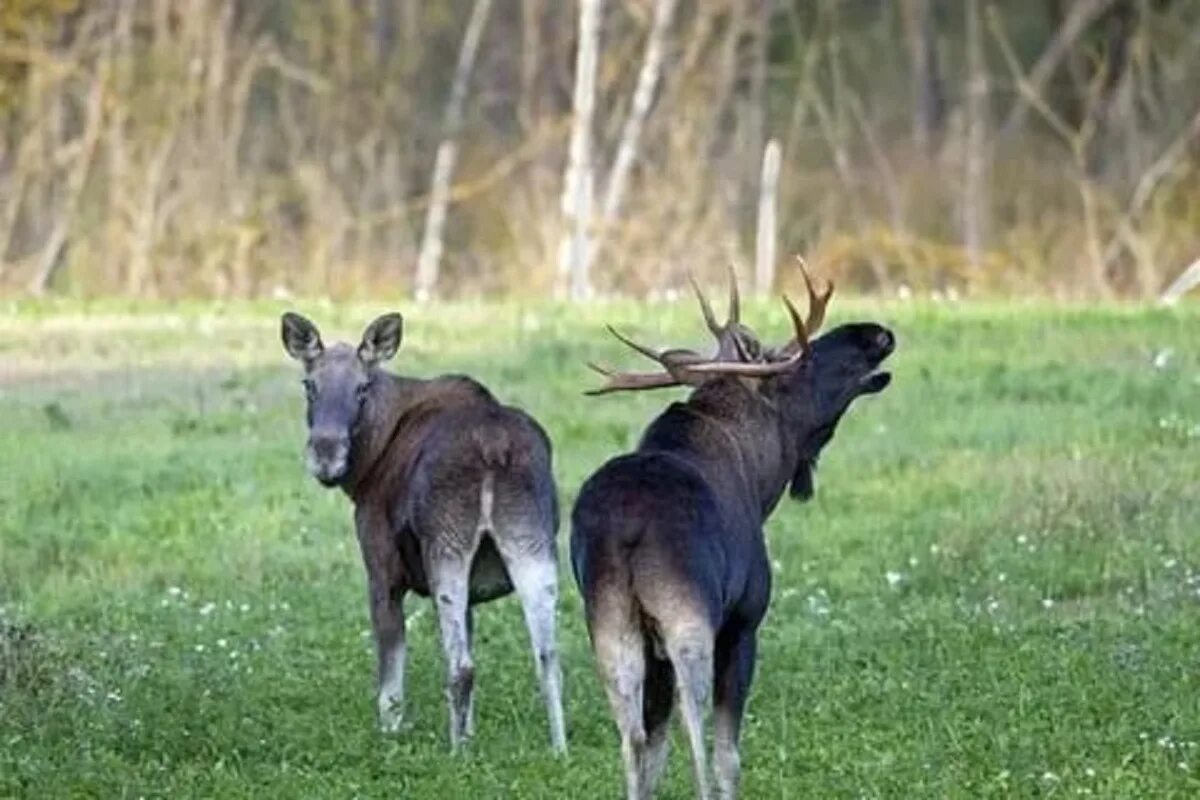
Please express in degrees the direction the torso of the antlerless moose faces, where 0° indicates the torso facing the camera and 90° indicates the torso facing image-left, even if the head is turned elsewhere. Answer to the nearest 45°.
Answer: approximately 135°

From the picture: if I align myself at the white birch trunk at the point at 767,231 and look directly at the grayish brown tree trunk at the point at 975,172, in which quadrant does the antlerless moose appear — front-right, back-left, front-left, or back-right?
back-right

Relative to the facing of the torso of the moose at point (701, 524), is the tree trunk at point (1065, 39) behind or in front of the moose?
in front

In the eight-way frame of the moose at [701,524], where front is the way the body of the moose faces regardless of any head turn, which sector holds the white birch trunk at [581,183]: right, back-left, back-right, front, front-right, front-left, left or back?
front-left

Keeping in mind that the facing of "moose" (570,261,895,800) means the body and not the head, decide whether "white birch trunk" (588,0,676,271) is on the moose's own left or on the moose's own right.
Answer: on the moose's own left

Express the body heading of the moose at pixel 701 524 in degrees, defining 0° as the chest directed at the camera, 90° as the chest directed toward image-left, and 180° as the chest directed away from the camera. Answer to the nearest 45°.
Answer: approximately 225°

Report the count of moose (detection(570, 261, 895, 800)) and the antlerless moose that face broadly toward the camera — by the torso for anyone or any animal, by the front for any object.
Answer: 0

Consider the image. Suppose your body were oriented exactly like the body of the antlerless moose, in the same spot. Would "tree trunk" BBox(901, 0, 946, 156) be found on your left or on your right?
on your right

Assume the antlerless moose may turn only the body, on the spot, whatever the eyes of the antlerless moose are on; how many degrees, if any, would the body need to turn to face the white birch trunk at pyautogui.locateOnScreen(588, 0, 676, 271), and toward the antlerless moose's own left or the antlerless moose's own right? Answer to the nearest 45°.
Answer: approximately 45° to the antlerless moose's own right
